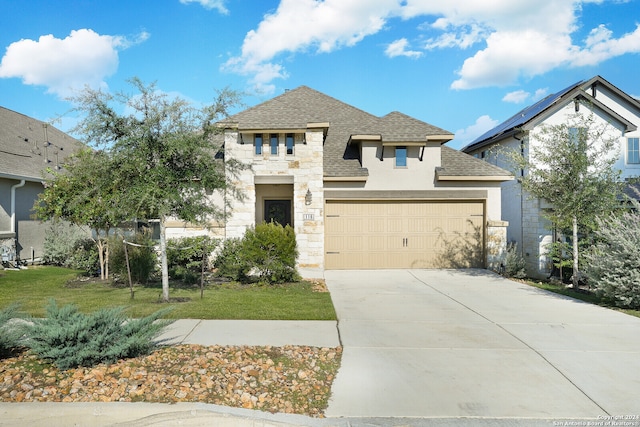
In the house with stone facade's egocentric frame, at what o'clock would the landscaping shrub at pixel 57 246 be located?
The landscaping shrub is roughly at 3 o'clock from the house with stone facade.

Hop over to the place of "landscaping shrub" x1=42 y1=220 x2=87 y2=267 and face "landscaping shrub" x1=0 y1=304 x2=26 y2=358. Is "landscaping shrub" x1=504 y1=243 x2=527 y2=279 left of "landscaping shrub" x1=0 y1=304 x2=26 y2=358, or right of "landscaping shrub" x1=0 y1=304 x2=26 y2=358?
left

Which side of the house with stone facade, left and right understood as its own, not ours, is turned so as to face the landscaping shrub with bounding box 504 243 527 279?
left

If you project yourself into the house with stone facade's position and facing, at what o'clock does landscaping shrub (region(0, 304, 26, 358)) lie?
The landscaping shrub is roughly at 1 o'clock from the house with stone facade.

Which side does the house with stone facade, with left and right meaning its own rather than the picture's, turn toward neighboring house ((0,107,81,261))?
right

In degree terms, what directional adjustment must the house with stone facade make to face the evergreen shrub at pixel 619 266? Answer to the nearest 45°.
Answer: approximately 45° to its left

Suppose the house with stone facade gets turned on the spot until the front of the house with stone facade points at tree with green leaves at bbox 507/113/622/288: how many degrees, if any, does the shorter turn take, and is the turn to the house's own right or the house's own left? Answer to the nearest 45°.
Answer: approximately 45° to the house's own left

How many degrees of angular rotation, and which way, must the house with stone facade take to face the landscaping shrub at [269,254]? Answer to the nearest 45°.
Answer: approximately 45° to its right

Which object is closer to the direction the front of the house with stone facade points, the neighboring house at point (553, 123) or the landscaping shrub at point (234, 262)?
the landscaping shrub

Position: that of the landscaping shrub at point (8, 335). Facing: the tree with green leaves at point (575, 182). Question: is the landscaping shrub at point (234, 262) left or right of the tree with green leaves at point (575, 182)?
left

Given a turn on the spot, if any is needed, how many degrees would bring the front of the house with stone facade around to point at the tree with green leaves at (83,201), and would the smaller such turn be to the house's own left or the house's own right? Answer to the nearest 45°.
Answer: approximately 45° to the house's own right

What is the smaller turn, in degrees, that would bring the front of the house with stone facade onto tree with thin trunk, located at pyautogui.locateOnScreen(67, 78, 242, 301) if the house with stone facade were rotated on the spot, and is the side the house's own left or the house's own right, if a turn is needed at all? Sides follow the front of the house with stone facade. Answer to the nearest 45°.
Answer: approximately 45° to the house's own right

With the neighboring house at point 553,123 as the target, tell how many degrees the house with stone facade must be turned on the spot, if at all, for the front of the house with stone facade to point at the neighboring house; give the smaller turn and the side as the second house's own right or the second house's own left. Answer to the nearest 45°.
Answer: approximately 90° to the second house's own left
